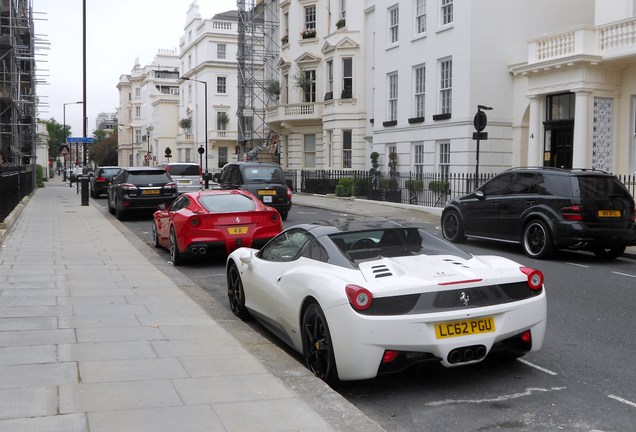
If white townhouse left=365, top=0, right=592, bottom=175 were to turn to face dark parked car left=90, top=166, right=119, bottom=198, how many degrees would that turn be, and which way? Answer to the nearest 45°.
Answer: approximately 45° to its right

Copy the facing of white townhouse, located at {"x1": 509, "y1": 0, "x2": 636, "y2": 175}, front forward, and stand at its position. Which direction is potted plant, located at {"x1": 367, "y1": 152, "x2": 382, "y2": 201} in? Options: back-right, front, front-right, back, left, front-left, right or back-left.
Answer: right

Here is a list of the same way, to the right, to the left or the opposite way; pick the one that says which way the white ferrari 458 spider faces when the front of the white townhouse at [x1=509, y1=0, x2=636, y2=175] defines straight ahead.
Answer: to the right

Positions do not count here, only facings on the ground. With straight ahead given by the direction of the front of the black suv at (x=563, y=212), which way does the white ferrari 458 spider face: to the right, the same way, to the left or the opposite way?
the same way

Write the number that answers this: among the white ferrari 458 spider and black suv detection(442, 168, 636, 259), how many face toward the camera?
0

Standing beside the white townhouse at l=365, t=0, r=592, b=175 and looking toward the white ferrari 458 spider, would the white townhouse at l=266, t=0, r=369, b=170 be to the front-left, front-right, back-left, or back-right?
back-right

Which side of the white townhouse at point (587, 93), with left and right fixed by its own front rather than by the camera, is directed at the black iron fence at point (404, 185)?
right

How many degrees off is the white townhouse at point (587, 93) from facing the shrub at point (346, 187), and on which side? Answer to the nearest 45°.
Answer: approximately 90° to its right

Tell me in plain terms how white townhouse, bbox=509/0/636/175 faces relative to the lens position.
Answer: facing the viewer and to the left of the viewer

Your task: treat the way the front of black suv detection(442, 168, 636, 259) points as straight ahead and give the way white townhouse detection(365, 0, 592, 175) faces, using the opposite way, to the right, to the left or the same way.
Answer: to the left

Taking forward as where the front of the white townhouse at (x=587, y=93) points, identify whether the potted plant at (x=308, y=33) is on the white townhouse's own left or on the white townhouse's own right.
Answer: on the white townhouse's own right

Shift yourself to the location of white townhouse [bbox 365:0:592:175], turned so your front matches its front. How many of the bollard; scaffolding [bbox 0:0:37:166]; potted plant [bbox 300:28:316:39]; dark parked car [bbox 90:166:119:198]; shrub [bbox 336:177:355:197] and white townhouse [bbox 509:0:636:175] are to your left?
1

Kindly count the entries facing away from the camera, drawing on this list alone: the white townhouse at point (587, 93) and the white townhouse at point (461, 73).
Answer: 0

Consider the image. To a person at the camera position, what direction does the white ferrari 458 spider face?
facing away from the viewer and to the left of the viewer

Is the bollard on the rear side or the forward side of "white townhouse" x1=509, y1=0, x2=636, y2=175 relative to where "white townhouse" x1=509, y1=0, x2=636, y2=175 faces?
on the forward side

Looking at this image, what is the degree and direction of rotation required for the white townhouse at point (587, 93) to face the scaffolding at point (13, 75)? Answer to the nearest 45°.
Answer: approximately 45° to its right

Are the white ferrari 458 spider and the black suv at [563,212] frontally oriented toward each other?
no

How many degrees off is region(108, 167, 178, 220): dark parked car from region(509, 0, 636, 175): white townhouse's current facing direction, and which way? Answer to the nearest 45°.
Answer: approximately 45° to its right

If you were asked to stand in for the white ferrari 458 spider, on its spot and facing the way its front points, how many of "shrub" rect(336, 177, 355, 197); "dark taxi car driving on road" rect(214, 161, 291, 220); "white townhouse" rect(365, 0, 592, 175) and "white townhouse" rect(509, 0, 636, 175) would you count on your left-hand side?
0

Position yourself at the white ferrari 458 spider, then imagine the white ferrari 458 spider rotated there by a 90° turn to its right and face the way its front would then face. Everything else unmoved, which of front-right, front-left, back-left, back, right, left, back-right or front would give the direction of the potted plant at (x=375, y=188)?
front-left
